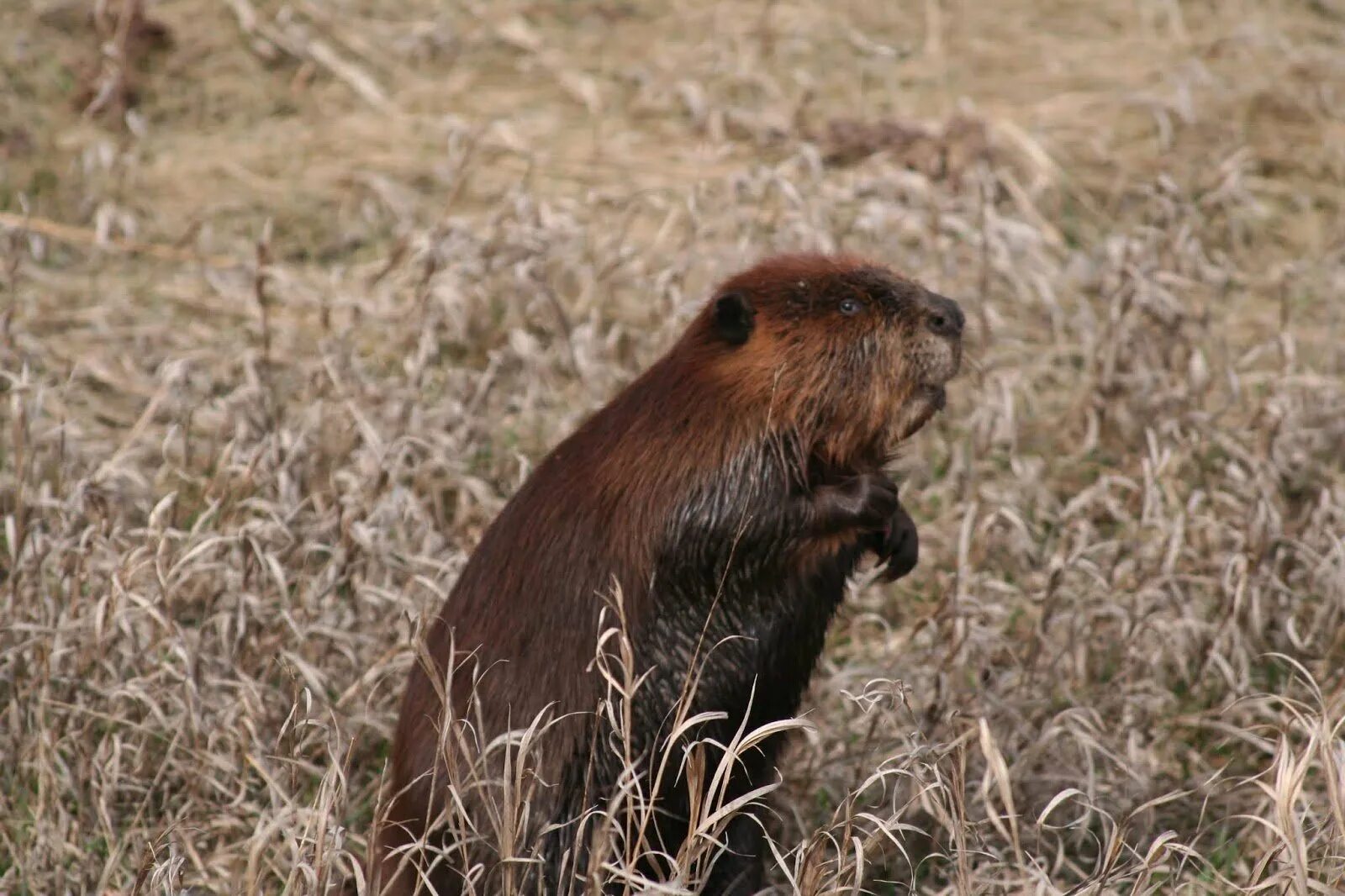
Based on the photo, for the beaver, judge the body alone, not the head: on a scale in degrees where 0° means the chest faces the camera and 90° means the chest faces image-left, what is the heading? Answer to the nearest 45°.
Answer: approximately 270°
